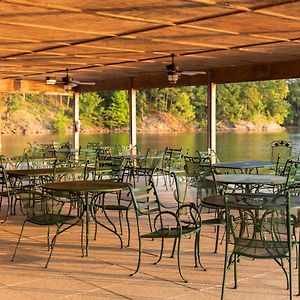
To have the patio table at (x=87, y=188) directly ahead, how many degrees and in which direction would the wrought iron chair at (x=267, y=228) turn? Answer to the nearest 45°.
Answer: approximately 45° to its left

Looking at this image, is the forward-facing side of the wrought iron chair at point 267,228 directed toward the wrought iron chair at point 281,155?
yes

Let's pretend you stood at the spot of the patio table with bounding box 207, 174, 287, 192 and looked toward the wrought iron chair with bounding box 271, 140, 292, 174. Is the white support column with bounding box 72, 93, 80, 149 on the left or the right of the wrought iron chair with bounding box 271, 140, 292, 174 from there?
left

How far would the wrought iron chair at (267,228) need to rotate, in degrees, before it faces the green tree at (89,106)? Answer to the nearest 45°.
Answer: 0° — it already faces it

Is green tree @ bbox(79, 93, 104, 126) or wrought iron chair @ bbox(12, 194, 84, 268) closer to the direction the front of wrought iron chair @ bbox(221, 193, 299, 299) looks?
the green tree

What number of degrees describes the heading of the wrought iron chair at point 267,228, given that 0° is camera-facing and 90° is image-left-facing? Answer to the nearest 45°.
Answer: approximately 180°

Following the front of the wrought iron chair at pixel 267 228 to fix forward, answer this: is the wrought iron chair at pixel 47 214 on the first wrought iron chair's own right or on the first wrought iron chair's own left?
on the first wrought iron chair's own left

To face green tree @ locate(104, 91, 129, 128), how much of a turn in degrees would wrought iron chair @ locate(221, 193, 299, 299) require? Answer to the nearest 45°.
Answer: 0° — it already faces it
